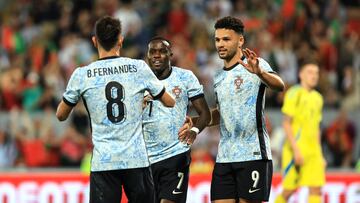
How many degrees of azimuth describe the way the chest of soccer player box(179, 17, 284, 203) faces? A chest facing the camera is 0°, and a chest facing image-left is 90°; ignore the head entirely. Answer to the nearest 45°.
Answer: approximately 45°

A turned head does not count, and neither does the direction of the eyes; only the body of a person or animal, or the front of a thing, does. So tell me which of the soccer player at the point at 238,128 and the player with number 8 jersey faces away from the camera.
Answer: the player with number 8 jersey

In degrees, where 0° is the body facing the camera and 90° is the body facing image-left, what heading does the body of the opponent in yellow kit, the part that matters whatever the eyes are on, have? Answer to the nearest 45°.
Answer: approximately 315°

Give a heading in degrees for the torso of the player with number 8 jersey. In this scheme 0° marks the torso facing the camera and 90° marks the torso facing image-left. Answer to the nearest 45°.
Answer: approximately 180°

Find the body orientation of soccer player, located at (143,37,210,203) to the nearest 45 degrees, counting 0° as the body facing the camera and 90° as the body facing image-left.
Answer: approximately 45°

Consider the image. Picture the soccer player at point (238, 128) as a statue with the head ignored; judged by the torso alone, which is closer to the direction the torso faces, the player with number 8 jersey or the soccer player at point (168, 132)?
the player with number 8 jersey

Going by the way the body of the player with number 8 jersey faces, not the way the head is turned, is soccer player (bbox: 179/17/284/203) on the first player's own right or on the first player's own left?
on the first player's own right

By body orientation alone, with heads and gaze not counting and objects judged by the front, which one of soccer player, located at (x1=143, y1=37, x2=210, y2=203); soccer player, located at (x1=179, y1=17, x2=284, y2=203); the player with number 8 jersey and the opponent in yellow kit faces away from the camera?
the player with number 8 jersey
